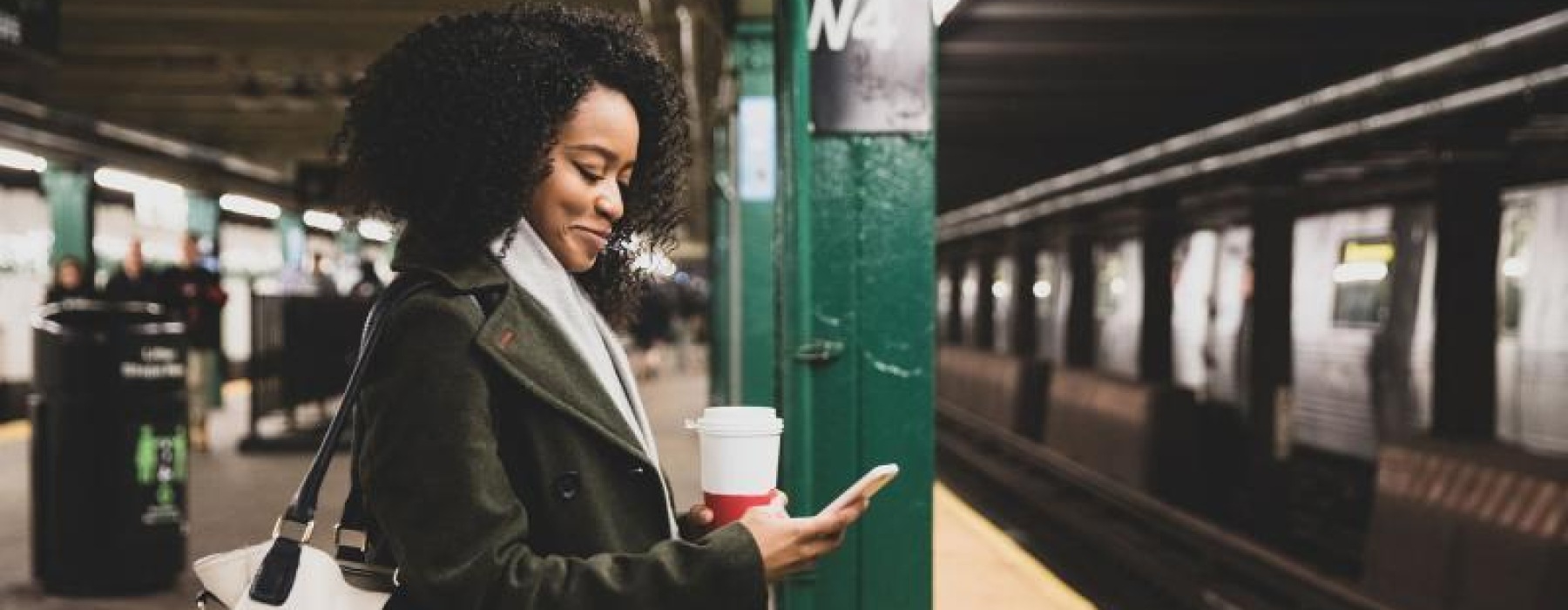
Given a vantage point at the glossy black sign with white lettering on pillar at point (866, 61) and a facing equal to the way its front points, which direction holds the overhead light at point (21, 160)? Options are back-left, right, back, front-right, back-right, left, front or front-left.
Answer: back-right

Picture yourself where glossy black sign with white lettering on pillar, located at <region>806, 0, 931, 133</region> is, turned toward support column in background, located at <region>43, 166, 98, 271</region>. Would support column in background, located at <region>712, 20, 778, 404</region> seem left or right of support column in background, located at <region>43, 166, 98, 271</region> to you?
right

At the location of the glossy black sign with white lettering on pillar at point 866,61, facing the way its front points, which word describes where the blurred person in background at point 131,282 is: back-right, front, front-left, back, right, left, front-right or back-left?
back-right

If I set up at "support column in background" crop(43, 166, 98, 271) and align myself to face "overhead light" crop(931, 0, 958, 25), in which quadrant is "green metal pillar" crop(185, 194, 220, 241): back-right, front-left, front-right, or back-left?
back-left

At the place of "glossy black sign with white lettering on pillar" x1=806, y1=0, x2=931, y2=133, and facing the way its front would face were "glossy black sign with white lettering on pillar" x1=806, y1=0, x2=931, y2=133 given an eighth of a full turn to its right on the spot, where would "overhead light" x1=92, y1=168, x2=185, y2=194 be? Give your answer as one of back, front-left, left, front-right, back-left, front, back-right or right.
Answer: right

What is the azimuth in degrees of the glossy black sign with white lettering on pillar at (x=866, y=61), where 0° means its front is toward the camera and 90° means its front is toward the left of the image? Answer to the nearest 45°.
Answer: approximately 0°

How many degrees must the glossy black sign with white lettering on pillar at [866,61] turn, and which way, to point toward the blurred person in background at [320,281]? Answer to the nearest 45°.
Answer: approximately 135° to its right

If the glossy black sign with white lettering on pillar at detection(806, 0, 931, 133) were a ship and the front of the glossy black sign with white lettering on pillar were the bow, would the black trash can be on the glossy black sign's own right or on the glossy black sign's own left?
on the glossy black sign's own right

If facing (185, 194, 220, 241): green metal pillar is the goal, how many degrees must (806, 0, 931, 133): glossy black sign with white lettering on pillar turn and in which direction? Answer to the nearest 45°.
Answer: approximately 135° to its right

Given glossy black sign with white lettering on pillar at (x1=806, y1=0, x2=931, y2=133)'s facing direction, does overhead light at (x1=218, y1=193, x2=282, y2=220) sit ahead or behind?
behind

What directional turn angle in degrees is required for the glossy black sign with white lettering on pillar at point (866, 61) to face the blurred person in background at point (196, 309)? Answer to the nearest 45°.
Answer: approximately 135° to its right
